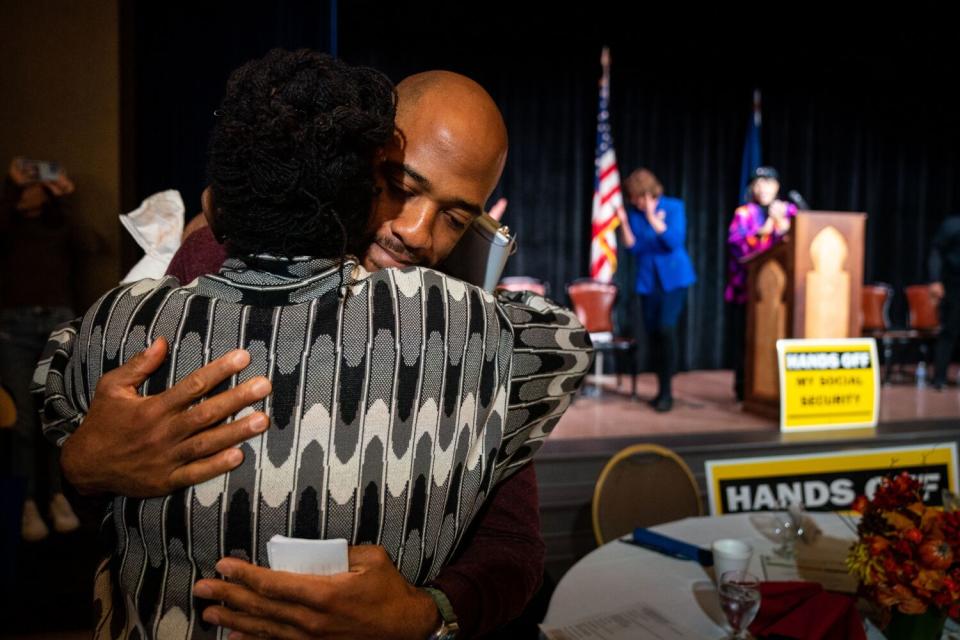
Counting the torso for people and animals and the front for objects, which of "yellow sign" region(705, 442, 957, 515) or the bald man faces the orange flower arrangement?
the yellow sign

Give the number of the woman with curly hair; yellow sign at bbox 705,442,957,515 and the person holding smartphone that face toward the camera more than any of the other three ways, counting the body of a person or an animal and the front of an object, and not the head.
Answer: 2

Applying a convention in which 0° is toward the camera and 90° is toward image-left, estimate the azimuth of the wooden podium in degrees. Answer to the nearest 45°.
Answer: approximately 315°

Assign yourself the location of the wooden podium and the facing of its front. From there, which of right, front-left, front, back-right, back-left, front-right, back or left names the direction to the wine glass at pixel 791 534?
front-right

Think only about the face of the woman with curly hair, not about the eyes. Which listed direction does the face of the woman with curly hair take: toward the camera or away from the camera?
away from the camera

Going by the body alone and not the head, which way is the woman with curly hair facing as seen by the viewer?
away from the camera
